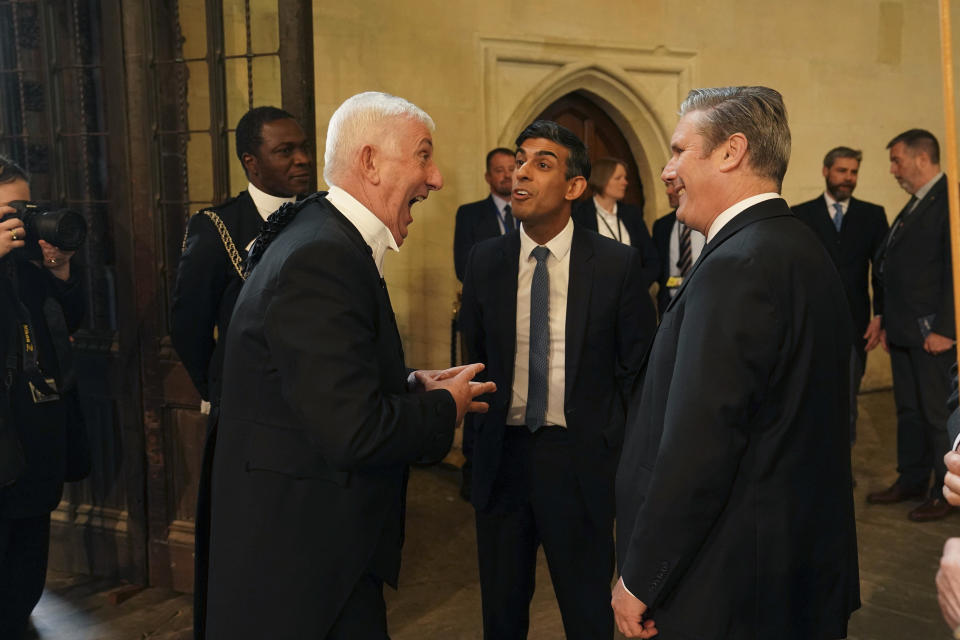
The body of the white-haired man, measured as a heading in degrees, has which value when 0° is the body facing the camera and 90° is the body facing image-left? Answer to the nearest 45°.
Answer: approximately 270°

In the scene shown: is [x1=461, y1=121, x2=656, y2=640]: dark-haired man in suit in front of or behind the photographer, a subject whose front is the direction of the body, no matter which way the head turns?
in front

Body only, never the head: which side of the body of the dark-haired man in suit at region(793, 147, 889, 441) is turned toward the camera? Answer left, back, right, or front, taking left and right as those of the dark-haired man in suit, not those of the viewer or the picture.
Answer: front

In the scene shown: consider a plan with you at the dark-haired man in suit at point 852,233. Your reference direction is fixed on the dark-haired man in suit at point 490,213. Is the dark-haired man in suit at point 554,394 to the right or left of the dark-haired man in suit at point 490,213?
left

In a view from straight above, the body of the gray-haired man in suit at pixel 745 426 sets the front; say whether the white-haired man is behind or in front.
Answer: in front

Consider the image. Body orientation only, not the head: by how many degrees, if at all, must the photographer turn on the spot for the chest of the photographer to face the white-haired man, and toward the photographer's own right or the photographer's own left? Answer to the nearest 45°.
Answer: approximately 45° to the photographer's own right

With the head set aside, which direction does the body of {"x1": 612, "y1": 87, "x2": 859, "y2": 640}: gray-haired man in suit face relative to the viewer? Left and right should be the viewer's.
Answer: facing to the left of the viewer

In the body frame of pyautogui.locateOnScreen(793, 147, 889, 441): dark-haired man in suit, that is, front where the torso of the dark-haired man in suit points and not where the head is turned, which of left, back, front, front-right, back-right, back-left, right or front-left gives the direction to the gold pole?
front

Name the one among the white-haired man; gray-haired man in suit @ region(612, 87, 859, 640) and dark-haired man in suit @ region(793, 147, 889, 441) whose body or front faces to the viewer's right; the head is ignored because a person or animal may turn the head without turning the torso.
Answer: the white-haired man

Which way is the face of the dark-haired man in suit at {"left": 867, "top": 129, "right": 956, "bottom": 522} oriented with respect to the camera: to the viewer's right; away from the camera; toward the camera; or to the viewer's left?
to the viewer's left

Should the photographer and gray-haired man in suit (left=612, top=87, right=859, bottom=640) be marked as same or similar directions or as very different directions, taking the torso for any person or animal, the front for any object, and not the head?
very different directions

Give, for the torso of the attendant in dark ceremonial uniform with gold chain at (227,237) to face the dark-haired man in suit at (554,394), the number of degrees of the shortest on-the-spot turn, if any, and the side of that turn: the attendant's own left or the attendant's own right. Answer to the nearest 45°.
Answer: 0° — they already face them

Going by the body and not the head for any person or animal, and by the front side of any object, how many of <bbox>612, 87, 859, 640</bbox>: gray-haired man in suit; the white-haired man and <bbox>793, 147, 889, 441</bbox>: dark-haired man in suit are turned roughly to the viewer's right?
1

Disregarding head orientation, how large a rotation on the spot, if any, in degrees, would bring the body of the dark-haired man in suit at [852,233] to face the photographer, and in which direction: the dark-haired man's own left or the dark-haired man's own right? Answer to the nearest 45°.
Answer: approximately 45° to the dark-haired man's own right

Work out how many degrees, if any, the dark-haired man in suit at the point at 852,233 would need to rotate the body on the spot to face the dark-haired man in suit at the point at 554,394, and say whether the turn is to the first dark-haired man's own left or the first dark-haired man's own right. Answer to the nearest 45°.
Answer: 0° — they already face them

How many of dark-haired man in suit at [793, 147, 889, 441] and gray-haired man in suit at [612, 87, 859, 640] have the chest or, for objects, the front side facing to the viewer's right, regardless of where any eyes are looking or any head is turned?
0

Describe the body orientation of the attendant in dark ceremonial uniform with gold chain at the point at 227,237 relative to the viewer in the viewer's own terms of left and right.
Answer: facing the viewer and to the right of the viewer

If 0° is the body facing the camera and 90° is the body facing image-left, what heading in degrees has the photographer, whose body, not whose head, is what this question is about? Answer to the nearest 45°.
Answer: approximately 315°
